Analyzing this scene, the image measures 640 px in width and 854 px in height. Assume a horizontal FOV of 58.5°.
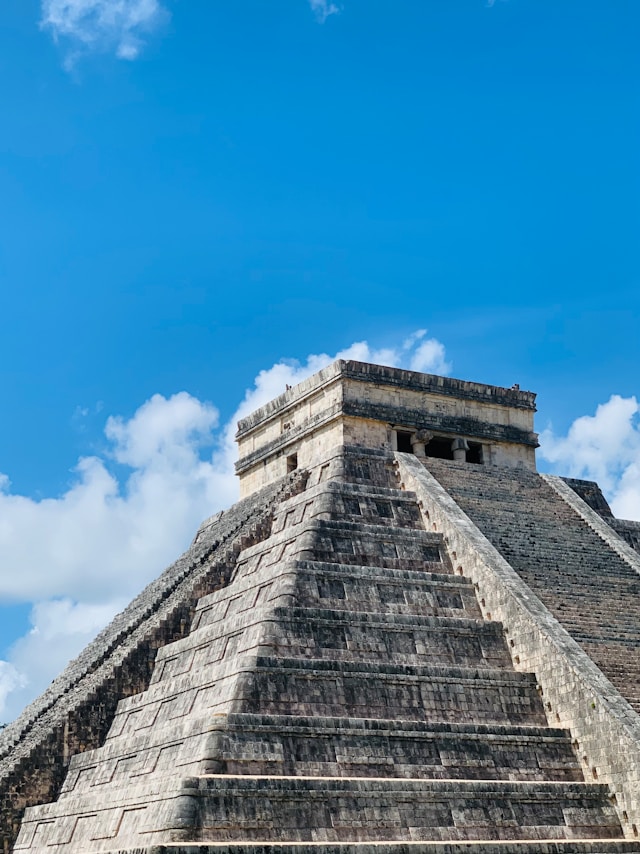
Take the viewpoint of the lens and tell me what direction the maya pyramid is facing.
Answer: facing the viewer and to the right of the viewer
